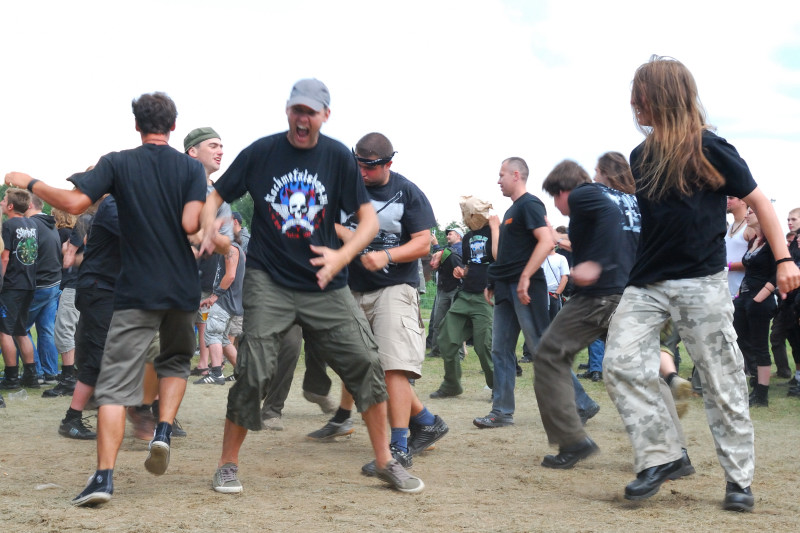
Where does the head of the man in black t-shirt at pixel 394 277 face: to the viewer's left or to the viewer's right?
to the viewer's left

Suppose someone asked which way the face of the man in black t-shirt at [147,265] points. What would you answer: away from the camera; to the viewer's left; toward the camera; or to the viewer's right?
away from the camera

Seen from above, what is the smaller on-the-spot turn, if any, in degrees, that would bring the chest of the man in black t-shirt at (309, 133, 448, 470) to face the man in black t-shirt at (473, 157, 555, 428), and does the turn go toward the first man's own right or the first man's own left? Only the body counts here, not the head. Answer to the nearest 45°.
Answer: approximately 180°

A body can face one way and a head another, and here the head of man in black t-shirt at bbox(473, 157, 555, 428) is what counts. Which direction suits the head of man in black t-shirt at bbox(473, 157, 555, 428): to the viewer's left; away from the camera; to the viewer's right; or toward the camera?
to the viewer's left

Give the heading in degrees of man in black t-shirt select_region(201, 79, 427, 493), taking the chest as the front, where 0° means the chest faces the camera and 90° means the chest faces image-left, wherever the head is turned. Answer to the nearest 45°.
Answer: approximately 0°

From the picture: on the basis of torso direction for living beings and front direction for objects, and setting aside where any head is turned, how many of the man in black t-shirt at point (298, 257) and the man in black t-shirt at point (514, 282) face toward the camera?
1

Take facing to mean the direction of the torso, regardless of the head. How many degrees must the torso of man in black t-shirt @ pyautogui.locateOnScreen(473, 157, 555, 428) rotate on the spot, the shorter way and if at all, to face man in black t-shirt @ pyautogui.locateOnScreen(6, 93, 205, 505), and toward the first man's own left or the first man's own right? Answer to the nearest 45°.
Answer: approximately 45° to the first man's own left

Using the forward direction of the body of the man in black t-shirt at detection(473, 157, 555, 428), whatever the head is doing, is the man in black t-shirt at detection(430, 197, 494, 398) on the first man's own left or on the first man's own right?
on the first man's own right

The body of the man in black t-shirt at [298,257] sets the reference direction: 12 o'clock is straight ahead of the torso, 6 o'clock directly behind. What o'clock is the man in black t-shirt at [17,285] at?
the man in black t-shirt at [17,285] is roughly at 5 o'clock from the man in black t-shirt at [298,257].

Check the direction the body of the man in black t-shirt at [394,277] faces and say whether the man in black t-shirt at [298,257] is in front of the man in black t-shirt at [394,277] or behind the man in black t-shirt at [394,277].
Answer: in front

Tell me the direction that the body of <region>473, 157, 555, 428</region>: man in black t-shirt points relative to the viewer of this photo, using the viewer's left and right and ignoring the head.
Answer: facing to the left of the viewer

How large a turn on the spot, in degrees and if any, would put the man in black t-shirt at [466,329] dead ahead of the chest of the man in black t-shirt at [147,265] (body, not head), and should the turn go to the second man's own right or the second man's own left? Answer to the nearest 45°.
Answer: approximately 45° to the second man's own right

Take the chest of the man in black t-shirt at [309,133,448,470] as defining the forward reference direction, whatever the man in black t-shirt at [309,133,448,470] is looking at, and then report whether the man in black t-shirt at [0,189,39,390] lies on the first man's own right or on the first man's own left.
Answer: on the first man's own right

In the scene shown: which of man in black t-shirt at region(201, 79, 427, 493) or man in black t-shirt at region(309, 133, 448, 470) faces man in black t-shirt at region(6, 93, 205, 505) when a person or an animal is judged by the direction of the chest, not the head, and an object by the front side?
man in black t-shirt at region(309, 133, 448, 470)

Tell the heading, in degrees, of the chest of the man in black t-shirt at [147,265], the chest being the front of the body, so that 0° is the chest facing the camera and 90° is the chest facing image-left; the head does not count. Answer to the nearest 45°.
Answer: approximately 180°
